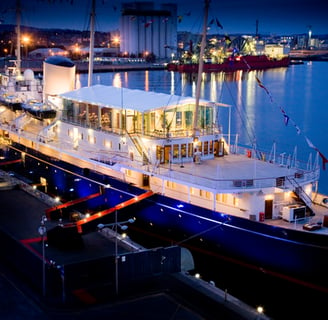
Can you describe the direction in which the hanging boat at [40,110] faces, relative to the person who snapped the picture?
facing away from the viewer and to the left of the viewer
